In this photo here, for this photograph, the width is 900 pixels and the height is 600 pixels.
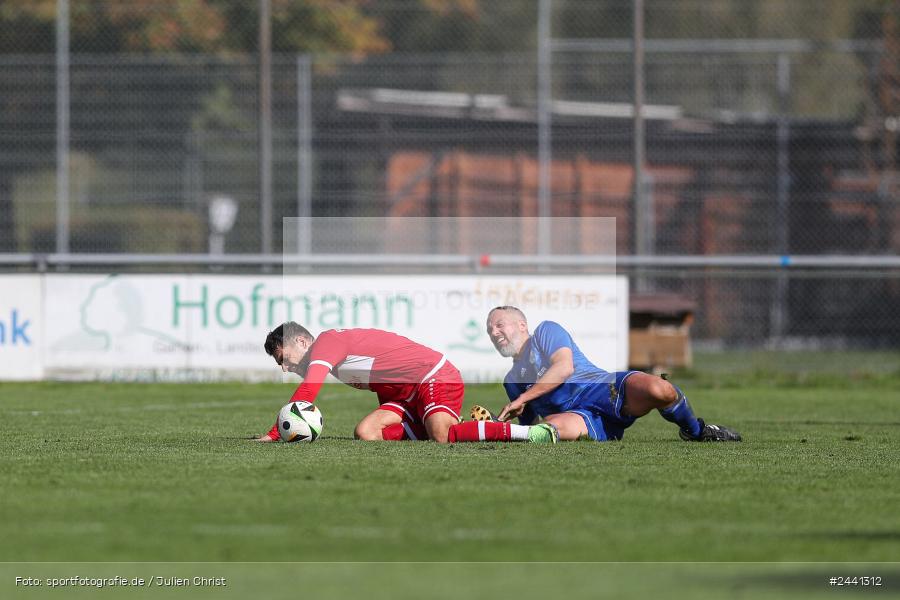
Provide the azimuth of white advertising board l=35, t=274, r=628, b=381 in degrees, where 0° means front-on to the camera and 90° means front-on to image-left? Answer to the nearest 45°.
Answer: approximately 0°

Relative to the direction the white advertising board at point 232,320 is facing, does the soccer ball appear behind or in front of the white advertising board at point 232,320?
in front

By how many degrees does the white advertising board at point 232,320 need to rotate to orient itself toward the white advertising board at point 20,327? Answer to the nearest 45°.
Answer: approximately 90° to its right

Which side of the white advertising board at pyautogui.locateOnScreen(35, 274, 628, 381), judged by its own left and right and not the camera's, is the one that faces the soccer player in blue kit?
front

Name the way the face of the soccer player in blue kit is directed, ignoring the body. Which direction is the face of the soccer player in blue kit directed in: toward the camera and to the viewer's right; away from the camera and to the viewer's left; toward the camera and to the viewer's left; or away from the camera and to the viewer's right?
toward the camera and to the viewer's left

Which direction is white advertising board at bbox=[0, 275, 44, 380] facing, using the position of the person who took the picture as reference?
facing the viewer

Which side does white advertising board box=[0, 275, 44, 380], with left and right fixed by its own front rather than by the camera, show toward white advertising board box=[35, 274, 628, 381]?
left

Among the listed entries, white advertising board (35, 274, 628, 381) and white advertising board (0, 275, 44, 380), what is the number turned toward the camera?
2

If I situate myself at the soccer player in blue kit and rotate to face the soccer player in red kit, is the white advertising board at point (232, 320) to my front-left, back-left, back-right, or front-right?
front-right

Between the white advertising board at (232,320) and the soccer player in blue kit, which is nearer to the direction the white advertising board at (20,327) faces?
the soccer player in blue kit

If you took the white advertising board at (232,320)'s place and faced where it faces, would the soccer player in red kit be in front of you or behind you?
in front

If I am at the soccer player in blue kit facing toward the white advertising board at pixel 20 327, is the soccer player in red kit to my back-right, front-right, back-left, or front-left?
front-left

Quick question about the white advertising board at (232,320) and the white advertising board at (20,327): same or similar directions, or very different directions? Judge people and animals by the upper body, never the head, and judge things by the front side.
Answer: same or similar directions
